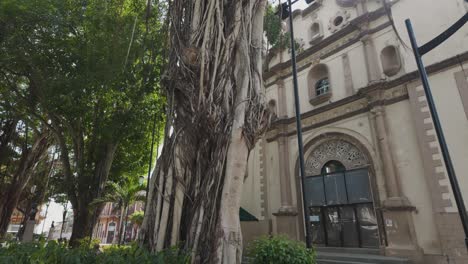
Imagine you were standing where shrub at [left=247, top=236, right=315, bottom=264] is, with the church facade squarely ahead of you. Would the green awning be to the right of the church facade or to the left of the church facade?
left

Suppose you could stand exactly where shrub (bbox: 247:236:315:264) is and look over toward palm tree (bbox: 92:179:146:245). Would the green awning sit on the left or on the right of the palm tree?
right

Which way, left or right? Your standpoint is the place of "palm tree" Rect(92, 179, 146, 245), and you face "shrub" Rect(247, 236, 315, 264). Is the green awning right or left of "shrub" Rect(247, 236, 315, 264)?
left

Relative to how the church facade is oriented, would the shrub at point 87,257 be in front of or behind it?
in front

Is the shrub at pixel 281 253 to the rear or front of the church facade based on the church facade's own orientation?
to the front

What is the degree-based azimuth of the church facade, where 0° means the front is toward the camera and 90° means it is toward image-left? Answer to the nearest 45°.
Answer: approximately 45°
